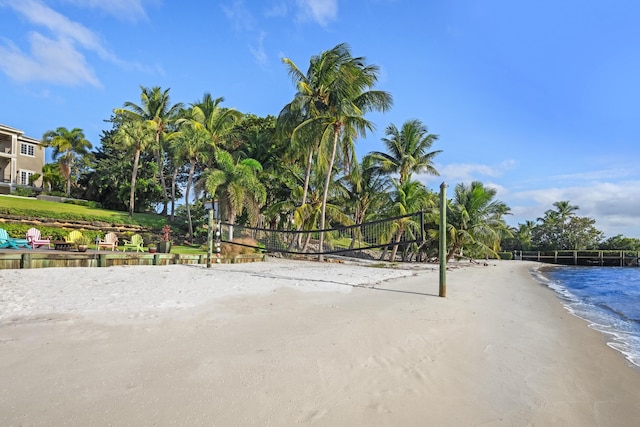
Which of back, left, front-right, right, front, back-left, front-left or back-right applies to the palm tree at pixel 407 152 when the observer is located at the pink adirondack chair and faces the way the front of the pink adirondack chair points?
front-left

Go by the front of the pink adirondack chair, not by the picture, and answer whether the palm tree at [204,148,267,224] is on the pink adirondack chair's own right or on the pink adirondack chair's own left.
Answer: on the pink adirondack chair's own left

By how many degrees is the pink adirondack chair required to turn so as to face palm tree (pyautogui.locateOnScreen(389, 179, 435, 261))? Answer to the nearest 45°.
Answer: approximately 45° to its left

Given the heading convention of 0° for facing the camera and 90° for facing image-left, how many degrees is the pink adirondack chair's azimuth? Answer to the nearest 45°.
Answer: approximately 315°

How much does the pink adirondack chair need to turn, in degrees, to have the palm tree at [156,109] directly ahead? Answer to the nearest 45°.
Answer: approximately 90° to its left

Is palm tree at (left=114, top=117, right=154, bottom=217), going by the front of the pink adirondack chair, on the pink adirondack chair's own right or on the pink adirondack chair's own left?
on the pink adirondack chair's own left

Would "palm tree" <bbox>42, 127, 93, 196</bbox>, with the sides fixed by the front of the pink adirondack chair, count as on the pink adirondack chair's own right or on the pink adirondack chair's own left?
on the pink adirondack chair's own left
